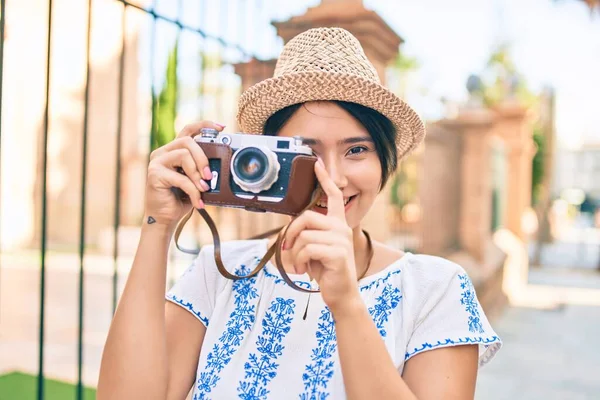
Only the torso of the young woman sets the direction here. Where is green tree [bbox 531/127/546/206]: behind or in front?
behind

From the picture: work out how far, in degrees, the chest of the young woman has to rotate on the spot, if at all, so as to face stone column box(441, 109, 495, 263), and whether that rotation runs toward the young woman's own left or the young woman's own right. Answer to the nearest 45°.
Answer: approximately 180°

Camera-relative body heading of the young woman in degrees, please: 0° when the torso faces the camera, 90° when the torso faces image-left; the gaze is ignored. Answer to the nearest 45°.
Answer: approximately 0°

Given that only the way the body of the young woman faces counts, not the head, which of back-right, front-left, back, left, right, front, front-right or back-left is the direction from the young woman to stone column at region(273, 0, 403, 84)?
back

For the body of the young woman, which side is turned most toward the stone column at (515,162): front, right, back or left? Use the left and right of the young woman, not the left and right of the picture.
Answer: back
